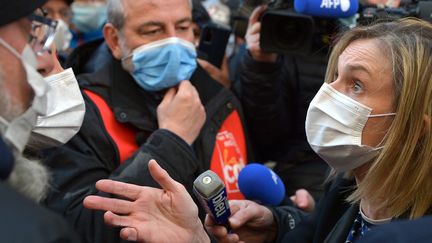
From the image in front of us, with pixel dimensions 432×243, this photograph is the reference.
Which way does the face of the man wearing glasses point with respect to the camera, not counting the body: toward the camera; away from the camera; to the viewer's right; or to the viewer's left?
to the viewer's right

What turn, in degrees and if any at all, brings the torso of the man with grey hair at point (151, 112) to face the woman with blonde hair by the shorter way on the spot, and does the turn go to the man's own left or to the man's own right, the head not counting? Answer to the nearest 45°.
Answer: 0° — they already face them

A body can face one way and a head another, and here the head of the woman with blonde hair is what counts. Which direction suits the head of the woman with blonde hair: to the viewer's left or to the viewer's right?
to the viewer's left

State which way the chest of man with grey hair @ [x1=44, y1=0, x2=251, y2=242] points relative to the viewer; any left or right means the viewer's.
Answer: facing the viewer and to the right of the viewer

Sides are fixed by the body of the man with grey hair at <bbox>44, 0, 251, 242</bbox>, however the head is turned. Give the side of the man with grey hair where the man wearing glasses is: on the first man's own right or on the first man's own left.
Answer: on the first man's own right

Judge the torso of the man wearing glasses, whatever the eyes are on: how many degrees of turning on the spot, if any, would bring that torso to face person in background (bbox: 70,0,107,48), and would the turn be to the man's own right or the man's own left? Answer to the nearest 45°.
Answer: approximately 90° to the man's own left

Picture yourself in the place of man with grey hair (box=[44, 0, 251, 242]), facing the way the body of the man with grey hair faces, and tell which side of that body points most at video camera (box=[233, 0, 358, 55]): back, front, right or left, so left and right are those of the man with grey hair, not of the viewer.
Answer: left

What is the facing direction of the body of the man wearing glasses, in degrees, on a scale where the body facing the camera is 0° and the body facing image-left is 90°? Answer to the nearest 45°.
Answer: approximately 270°
